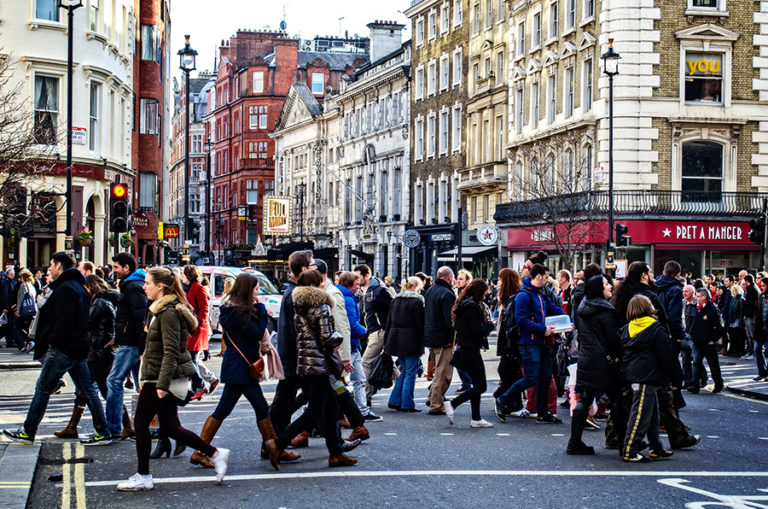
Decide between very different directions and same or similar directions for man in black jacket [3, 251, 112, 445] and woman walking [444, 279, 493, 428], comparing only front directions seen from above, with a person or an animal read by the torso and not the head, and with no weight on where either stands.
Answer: very different directions
